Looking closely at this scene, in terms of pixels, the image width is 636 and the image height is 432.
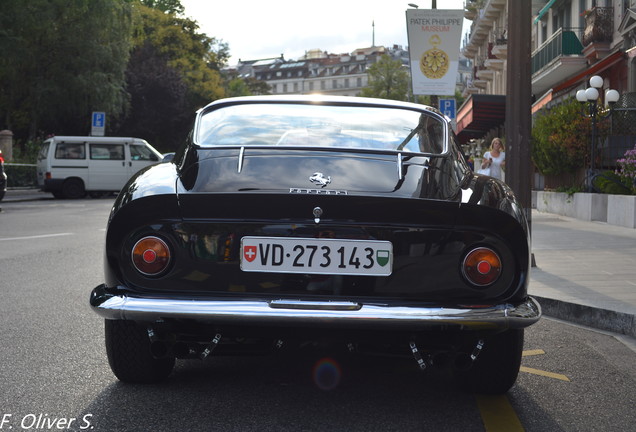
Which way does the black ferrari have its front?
away from the camera

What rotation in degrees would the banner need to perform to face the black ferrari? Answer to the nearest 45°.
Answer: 0° — it already faces it

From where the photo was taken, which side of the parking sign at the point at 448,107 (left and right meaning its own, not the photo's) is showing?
front

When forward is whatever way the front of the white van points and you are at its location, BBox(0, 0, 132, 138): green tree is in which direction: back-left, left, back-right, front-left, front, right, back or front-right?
left

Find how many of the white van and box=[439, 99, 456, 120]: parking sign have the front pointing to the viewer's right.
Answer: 1

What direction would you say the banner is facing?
toward the camera

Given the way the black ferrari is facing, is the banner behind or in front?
in front

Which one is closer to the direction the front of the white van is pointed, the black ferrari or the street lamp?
the street lamp

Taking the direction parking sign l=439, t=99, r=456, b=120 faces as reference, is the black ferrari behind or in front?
in front

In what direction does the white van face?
to the viewer's right

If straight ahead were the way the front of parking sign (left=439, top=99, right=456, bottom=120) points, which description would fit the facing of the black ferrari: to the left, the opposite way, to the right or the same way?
the opposite way

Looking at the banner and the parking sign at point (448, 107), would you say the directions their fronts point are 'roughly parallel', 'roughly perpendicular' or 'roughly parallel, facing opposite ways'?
roughly parallel
